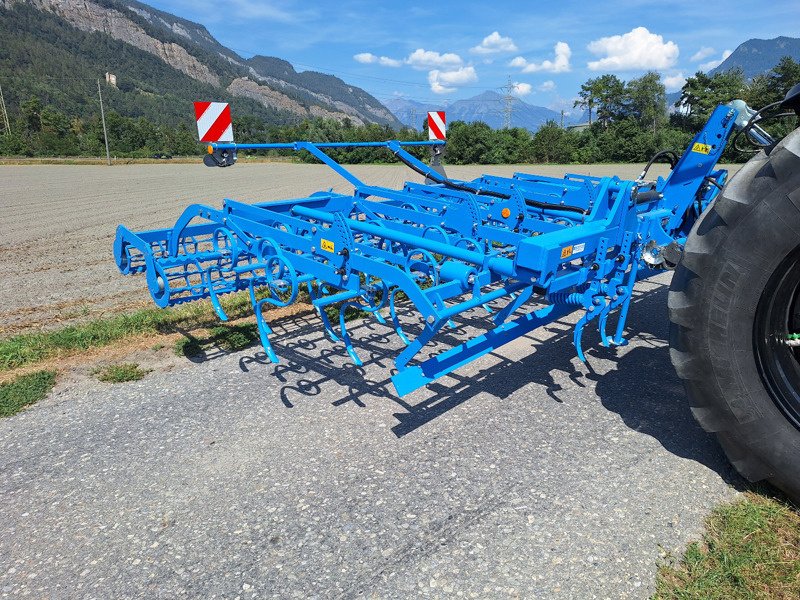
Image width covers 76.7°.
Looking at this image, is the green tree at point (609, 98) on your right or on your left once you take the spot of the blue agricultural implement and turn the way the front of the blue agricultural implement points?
on your left

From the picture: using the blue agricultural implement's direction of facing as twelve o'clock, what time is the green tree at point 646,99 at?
The green tree is roughly at 8 o'clock from the blue agricultural implement.

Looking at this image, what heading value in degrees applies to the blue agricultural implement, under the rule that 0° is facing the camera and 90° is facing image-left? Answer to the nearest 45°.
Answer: approximately 315°

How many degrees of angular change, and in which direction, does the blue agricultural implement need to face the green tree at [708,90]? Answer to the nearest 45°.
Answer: approximately 135° to its left
